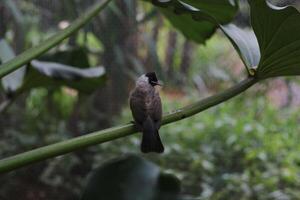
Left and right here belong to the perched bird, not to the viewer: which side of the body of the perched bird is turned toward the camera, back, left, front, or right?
back
